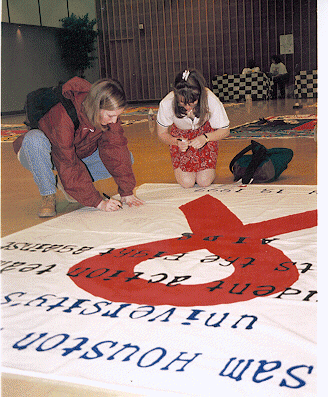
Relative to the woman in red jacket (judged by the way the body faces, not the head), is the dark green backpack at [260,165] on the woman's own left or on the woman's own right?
on the woman's own left

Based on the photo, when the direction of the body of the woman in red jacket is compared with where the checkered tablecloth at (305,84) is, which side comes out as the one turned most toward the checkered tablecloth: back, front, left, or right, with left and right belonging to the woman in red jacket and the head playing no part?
left

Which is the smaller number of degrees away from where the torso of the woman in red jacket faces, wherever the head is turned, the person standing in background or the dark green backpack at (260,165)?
the dark green backpack

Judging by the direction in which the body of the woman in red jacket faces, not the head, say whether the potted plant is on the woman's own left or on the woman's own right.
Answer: on the woman's own left

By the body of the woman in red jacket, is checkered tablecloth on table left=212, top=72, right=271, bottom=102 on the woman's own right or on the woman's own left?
on the woman's own left

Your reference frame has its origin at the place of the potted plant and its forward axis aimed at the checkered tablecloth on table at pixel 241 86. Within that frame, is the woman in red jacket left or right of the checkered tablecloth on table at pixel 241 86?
right

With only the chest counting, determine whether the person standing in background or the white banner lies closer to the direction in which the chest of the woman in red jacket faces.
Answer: the white banner

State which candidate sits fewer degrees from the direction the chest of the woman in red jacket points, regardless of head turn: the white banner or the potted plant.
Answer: the white banner

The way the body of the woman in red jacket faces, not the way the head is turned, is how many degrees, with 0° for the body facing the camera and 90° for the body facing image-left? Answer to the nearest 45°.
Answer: approximately 315°

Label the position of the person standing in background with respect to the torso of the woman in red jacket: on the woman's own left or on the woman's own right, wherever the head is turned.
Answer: on the woman's own left
